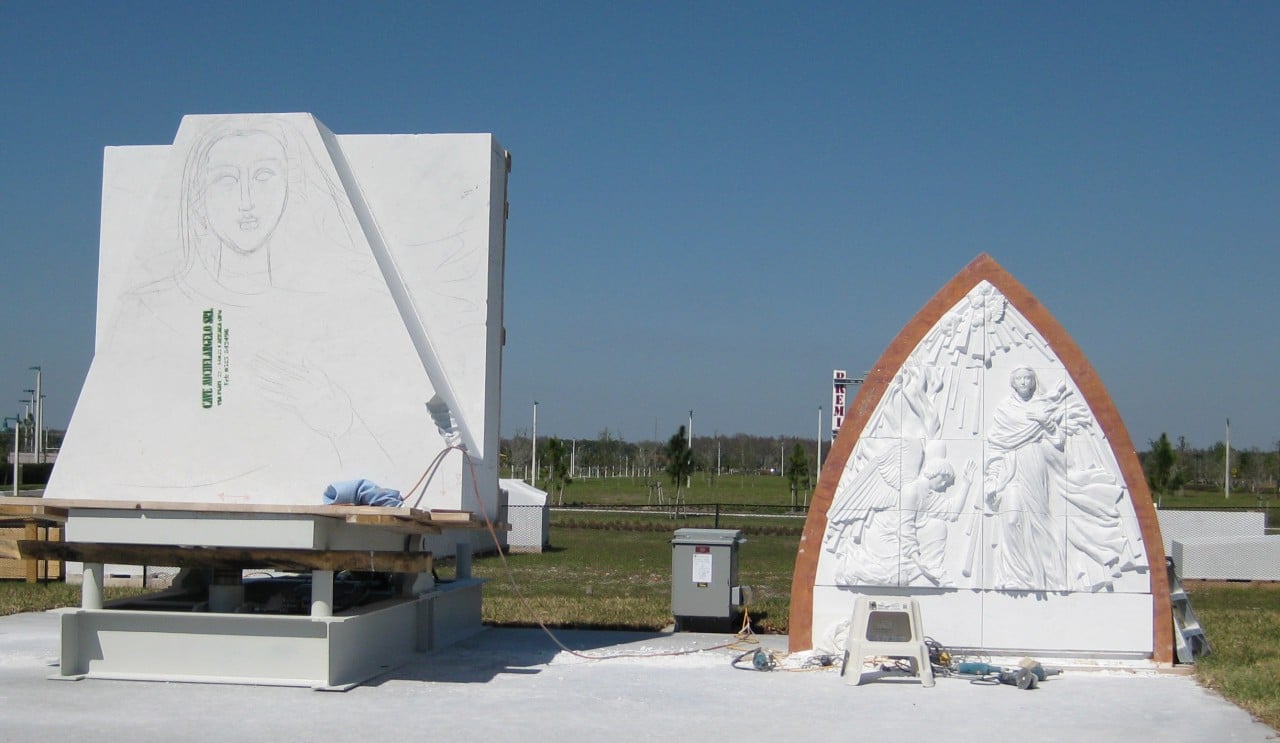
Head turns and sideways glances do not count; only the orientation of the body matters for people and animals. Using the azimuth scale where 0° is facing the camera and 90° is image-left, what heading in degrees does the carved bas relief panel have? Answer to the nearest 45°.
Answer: approximately 0°

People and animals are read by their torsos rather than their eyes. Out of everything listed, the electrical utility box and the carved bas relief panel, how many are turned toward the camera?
2

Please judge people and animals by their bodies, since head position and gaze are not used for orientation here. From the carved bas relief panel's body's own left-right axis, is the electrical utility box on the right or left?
on its right

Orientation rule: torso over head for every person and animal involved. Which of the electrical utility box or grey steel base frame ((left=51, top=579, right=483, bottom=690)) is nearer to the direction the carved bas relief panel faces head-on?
the grey steel base frame

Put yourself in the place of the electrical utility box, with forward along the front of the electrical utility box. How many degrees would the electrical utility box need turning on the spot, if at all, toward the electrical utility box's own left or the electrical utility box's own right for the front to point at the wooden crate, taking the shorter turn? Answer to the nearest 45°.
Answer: approximately 135° to the electrical utility box's own right

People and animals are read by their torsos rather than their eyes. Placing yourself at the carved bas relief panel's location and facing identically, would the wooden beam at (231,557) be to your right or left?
on your right
